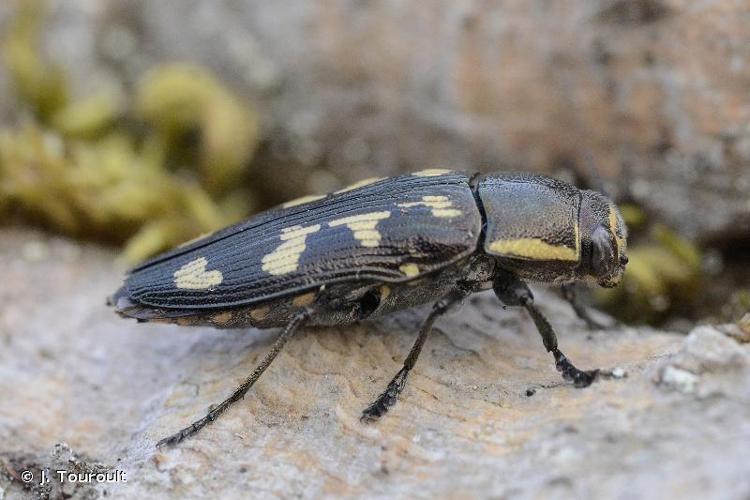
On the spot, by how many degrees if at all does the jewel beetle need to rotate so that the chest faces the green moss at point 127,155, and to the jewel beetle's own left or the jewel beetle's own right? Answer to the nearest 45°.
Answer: approximately 135° to the jewel beetle's own left

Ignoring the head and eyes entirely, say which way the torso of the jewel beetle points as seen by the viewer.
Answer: to the viewer's right

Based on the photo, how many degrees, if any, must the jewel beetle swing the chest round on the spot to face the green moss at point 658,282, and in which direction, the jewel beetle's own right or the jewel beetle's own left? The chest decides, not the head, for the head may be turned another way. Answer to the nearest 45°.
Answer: approximately 45° to the jewel beetle's own left
